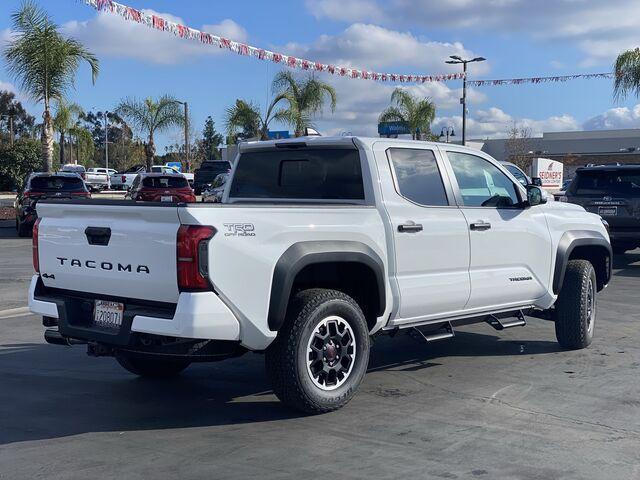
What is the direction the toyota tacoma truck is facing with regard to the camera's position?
facing away from the viewer and to the right of the viewer

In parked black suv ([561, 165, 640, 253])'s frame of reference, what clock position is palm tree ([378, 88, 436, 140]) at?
The palm tree is roughly at 11 o'clock from the parked black suv.

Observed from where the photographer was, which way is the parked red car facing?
facing away from the viewer

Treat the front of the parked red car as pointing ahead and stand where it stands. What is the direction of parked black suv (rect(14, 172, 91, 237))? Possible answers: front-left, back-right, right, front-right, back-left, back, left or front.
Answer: back-left

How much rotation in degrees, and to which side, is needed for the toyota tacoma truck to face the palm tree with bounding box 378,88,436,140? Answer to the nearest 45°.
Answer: approximately 45° to its left

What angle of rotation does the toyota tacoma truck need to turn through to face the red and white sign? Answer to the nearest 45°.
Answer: approximately 45° to its left

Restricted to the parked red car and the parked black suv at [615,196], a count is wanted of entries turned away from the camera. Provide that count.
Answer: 2

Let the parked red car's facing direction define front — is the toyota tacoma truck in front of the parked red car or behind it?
behind

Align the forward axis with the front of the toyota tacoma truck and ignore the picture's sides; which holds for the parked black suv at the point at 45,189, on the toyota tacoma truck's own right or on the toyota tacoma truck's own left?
on the toyota tacoma truck's own left

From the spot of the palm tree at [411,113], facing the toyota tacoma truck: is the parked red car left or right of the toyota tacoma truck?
right

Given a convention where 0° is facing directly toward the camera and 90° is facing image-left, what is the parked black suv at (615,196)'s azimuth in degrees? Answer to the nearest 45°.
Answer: approximately 180°

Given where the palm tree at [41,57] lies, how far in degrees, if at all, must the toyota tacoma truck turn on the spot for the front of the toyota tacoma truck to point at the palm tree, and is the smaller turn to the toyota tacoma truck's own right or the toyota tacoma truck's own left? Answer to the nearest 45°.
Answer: approximately 90° to the toyota tacoma truck's own left

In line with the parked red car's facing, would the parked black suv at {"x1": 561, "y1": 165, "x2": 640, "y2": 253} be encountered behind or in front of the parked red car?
behind

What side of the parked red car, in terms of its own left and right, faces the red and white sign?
right
